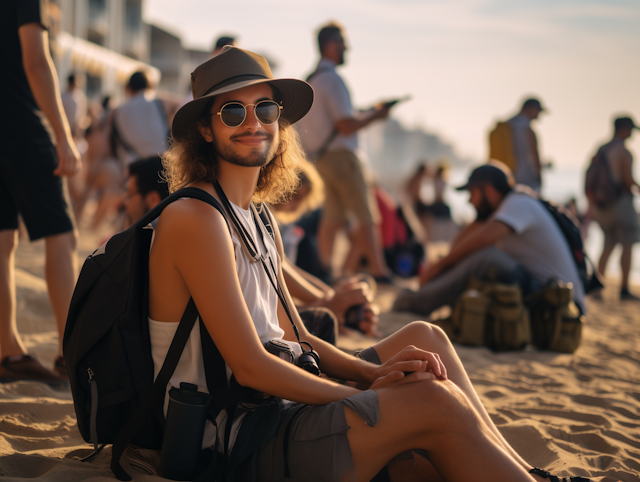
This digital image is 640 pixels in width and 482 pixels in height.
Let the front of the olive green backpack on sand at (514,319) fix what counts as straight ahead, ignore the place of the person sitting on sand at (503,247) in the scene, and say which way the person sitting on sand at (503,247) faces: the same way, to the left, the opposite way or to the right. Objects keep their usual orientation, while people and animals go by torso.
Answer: to the right

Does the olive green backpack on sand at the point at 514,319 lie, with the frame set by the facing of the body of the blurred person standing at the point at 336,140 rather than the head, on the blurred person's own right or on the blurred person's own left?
on the blurred person's own right

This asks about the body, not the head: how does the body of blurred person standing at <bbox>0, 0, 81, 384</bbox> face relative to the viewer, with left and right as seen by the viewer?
facing to the right of the viewer

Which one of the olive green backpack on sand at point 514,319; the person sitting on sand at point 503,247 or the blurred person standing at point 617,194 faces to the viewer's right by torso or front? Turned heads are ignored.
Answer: the blurred person standing

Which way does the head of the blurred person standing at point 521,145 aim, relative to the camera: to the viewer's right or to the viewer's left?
to the viewer's right

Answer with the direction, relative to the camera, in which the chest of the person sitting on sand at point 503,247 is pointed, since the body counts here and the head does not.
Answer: to the viewer's left

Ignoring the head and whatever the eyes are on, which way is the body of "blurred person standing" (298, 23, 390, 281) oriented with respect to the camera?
to the viewer's right
